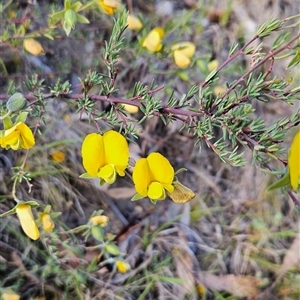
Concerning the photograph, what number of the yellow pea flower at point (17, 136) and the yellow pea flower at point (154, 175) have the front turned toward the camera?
2

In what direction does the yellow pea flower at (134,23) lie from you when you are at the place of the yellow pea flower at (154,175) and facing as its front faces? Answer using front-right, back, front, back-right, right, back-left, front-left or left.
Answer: back

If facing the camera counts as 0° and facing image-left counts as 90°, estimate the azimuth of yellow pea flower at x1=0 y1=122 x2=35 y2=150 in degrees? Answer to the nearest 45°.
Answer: approximately 0°

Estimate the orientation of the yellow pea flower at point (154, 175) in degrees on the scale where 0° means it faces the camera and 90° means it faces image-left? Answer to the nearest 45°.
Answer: approximately 0°

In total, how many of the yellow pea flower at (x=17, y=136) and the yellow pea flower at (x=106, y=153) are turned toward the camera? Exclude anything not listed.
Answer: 2
